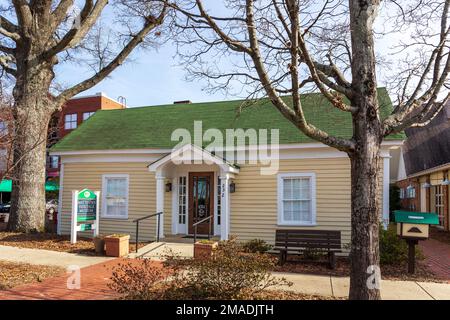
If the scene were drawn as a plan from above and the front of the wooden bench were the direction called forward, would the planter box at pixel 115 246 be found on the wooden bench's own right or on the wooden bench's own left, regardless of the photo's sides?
on the wooden bench's own right

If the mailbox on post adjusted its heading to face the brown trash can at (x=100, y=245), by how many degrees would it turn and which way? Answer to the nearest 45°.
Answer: approximately 90° to its right

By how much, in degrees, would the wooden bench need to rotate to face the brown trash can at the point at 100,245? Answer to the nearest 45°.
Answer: approximately 90° to its right

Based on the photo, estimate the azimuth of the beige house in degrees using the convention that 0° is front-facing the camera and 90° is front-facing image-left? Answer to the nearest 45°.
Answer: approximately 0°

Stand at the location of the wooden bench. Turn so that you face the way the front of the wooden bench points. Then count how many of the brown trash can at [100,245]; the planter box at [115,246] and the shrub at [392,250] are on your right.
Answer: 2

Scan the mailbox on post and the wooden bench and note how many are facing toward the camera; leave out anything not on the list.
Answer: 2

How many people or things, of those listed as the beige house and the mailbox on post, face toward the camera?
2

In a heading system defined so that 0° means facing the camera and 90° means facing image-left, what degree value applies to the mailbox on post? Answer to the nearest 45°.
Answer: approximately 0°
